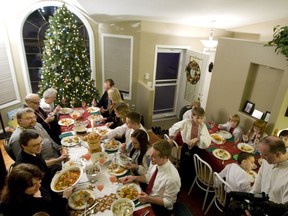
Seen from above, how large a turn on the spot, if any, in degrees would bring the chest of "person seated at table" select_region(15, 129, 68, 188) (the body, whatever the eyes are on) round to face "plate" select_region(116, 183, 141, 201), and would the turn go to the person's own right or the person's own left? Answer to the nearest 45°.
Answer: approximately 45° to the person's own right

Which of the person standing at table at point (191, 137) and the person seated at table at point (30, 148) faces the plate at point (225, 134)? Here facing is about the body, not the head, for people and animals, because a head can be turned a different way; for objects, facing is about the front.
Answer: the person seated at table at point (30, 148)

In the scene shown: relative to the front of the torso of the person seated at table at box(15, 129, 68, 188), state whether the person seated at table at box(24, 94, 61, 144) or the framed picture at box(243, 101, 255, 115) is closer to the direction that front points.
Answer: the framed picture

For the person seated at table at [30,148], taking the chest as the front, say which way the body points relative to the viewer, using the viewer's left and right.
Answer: facing to the right of the viewer

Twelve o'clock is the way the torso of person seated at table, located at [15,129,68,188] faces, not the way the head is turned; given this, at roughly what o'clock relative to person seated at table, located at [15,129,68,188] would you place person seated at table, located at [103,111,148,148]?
person seated at table, located at [103,111,148,148] is roughly at 12 o'clock from person seated at table, located at [15,129,68,188].

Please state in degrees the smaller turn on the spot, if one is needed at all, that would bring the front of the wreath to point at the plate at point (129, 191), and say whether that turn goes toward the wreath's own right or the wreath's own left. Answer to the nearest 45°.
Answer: approximately 45° to the wreath's own right

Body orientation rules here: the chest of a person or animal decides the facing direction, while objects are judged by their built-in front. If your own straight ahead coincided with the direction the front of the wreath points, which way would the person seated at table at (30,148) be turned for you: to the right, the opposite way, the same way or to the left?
to the left

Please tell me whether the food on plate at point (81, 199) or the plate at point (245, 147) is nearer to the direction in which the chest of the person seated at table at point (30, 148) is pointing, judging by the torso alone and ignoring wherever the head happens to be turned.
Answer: the plate

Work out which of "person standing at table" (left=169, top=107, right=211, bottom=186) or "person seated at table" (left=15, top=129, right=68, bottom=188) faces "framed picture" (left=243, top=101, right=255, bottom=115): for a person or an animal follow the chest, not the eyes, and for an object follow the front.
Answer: "person seated at table" (left=15, top=129, right=68, bottom=188)
